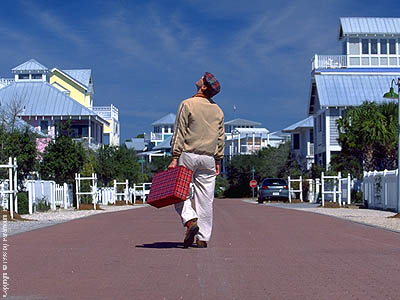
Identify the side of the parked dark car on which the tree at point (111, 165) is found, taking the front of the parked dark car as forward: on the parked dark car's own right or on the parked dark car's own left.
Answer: on the parked dark car's own left

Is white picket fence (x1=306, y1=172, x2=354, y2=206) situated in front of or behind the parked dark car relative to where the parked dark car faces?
behind

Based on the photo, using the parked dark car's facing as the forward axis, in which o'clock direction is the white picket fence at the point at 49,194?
The white picket fence is roughly at 7 o'clock from the parked dark car.

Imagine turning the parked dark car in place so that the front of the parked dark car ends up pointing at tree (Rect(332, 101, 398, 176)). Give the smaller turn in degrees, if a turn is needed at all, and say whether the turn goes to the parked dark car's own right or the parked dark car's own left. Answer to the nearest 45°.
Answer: approximately 135° to the parked dark car's own right

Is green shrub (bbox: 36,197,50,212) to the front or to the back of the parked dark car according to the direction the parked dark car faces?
to the back

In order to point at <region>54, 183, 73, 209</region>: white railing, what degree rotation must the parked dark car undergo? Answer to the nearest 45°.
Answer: approximately 135° to its left

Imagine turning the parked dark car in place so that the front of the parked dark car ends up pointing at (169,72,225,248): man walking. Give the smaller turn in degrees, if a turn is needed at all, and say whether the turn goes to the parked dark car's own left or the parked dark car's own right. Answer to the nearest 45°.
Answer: approximately 180°

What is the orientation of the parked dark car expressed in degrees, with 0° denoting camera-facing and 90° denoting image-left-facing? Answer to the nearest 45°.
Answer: approximately 180°
